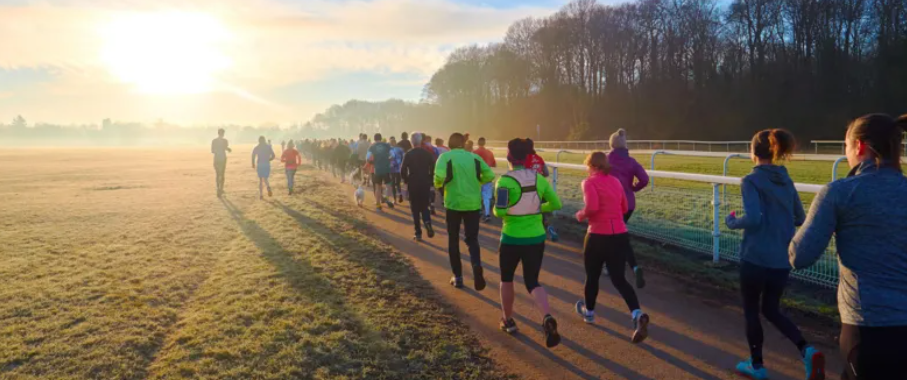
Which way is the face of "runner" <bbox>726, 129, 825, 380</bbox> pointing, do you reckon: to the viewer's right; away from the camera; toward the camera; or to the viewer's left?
away from the camera

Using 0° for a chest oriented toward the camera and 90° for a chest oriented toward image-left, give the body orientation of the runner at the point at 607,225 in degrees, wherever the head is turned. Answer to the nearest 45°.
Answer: approximately 135°

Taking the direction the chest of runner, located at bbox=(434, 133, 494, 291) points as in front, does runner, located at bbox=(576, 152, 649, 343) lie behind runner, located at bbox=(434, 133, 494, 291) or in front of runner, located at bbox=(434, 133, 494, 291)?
behind

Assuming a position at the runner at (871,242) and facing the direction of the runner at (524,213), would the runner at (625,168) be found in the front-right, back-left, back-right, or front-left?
front-right

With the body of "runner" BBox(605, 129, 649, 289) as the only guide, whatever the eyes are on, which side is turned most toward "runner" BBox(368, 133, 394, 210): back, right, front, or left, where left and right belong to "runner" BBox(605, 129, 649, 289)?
front

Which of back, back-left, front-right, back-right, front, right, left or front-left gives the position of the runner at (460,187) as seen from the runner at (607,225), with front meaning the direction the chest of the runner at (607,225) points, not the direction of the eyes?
front

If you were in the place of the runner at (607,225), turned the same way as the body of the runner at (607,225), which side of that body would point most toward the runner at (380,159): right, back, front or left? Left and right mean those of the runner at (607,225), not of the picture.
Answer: front

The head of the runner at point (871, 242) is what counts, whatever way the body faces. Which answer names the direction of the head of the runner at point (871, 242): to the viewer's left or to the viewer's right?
to the viewer's left

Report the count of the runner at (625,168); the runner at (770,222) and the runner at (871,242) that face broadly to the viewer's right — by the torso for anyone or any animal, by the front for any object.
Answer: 0

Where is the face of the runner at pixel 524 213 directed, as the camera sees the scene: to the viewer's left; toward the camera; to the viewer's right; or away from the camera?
away from the camera

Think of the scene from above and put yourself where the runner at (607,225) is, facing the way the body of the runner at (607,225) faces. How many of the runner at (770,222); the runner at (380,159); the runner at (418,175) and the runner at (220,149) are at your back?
1

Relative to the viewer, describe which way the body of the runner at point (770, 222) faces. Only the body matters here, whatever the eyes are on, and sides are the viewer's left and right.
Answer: facing away from the viewer and to the left of the viewer

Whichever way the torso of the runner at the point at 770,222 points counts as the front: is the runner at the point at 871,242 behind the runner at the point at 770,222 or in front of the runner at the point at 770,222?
behind

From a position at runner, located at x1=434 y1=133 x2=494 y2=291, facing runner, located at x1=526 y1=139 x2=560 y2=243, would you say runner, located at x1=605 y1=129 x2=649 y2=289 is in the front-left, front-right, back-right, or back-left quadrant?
front-right

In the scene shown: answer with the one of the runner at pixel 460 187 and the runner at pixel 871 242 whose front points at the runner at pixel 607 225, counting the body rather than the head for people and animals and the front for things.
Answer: the runner at pixel 871 242

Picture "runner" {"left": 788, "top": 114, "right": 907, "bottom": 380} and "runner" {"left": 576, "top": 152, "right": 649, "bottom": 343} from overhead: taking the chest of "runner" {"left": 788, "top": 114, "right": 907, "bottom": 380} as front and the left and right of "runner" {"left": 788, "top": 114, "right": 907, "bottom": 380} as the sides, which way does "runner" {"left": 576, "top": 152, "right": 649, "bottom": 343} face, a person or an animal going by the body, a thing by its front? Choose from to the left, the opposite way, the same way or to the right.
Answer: the same way

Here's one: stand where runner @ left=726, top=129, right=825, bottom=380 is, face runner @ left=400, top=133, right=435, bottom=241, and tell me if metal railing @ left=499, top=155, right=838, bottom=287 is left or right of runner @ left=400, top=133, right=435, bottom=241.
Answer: right

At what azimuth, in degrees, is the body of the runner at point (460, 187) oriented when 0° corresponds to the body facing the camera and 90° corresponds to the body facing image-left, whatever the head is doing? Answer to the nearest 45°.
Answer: approximately 180°
